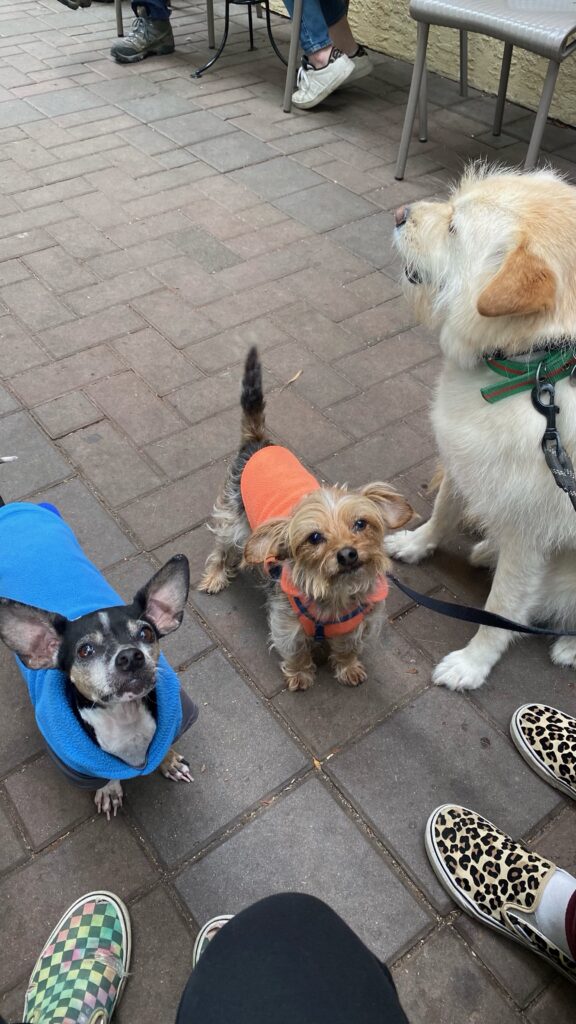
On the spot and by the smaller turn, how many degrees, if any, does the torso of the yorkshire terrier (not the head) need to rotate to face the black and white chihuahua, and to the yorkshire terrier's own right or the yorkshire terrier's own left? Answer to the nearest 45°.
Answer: approximately 90° to the yorkshire terrier's own right

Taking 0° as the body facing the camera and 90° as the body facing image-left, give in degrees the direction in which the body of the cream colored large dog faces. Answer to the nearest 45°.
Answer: approximately 90°

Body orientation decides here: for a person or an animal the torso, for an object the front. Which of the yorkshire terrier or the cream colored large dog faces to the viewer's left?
the cream colored large dog

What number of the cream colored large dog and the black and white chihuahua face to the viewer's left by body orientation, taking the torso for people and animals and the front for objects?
1

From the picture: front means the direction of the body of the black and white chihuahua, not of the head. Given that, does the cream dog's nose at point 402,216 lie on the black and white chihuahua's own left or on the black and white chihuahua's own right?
on the black and white chihuahua's own left

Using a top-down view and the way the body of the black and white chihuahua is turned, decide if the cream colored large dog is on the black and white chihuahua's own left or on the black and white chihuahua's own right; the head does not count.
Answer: on the black and white chihuahua's own left
